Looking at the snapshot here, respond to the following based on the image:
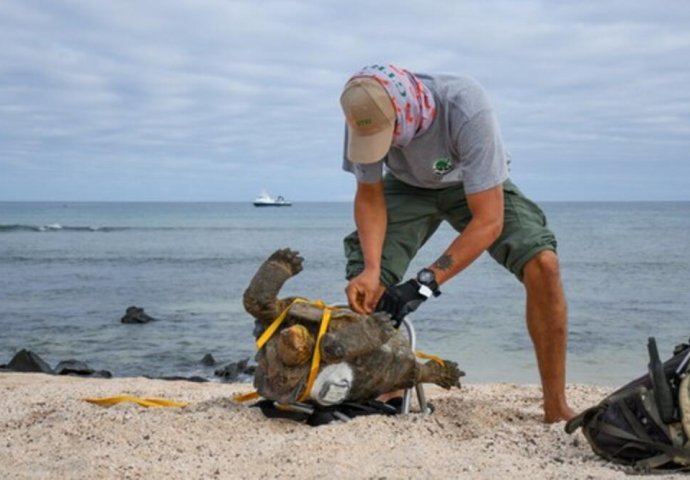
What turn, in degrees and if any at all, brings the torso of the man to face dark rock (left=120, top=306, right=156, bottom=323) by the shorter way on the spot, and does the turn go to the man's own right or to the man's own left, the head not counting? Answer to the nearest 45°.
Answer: approximately 90° to the man's own right

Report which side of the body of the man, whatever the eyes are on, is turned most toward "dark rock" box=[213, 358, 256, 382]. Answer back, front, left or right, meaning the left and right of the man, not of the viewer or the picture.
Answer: right

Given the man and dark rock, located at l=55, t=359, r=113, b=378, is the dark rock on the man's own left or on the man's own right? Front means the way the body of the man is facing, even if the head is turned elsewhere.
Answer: on the man's own right

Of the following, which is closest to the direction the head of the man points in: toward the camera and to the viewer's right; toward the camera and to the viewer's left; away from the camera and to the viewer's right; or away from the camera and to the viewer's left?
toward the camera and to the viewer's left

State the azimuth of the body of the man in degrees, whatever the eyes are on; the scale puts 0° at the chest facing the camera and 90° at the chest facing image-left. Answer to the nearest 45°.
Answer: approximately 45°

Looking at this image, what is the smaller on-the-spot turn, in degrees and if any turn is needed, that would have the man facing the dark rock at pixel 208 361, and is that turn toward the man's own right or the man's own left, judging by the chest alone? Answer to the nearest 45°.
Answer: approximately 90° to the man's own right

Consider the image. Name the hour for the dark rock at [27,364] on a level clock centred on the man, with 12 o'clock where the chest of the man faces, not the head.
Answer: The dark rock is roughly at 3 o'clock from the man.

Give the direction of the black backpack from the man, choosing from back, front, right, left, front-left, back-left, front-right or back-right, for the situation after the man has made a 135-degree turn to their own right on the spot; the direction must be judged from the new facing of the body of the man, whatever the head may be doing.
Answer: back-right
